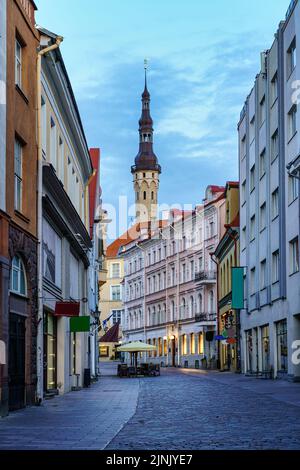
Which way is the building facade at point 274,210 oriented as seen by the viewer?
to the viewer's left

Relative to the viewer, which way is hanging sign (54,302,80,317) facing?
toward the camera

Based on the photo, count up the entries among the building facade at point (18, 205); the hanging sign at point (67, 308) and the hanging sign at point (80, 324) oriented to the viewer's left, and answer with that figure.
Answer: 0

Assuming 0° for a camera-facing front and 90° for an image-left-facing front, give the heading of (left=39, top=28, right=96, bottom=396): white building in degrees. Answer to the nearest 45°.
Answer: approximately 270°

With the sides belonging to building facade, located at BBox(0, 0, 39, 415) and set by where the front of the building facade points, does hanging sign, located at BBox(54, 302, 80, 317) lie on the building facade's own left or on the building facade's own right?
on the building facade's own left

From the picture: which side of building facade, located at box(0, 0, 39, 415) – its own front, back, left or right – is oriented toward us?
right

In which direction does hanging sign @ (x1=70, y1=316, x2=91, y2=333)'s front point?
toward the camera

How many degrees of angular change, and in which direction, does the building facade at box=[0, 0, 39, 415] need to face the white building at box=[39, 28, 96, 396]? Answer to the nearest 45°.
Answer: approximately 90° to its left

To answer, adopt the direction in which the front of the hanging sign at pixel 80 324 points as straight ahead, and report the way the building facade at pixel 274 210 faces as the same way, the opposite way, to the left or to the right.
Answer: to the right
